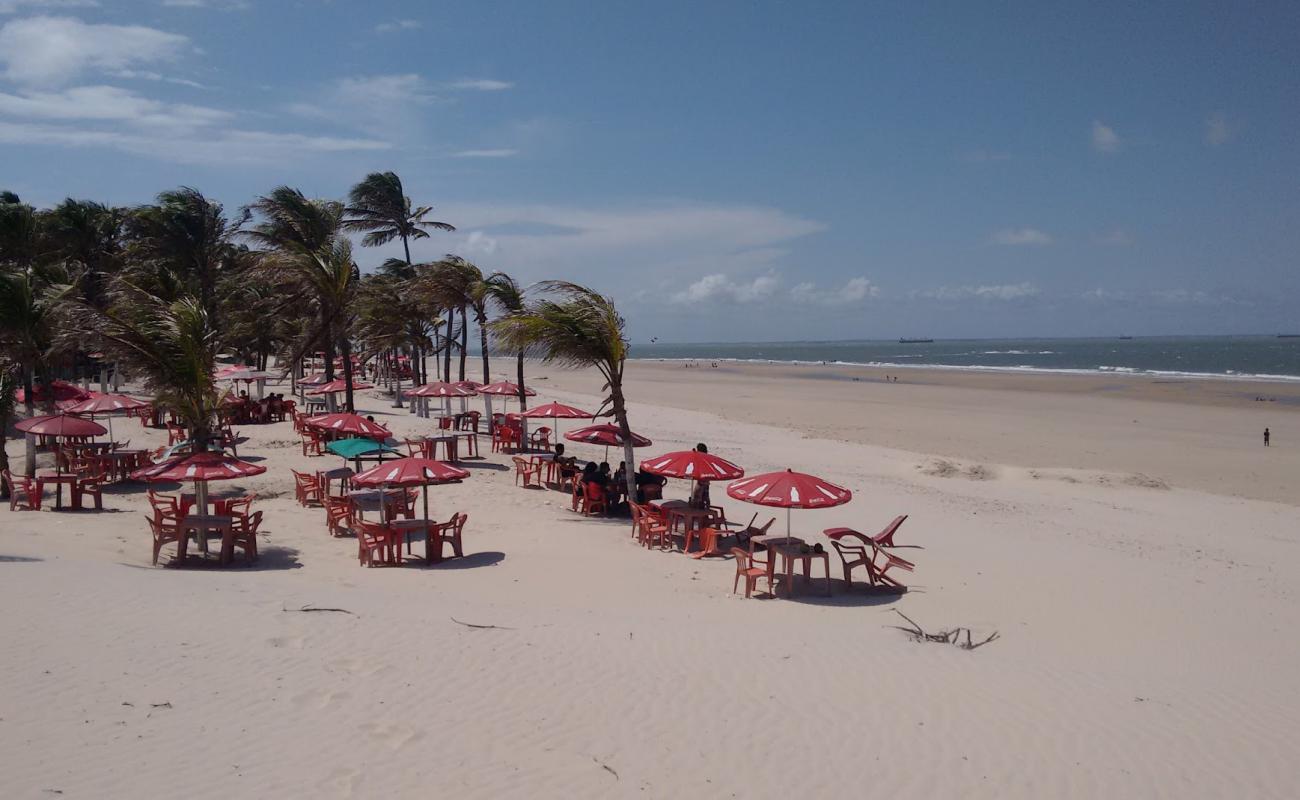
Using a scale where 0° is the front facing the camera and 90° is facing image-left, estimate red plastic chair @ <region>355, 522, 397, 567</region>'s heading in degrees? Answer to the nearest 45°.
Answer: approximately 225°

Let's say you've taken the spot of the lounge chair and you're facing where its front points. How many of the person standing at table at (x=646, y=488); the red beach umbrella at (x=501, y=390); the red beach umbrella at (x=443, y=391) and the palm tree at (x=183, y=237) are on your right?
0

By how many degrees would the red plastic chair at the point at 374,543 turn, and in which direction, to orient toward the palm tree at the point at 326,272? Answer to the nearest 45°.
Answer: approximately 45° to its left

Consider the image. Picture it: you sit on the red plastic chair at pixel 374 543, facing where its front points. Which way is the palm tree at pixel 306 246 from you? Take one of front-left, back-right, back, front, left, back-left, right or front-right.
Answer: front-left

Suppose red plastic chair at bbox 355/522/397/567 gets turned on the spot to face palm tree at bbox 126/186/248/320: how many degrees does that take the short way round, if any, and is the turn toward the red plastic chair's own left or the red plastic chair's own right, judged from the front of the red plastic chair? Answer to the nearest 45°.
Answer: approximately 45° to the red plastic chair's own left

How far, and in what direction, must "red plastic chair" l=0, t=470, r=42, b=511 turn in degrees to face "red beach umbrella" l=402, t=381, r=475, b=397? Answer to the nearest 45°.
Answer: approximately 45° to its left

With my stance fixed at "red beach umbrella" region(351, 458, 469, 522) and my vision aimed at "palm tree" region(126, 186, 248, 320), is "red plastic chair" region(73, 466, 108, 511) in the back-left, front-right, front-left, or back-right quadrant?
front-left

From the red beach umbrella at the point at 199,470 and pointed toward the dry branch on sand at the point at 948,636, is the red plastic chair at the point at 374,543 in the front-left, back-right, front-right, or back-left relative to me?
front-left

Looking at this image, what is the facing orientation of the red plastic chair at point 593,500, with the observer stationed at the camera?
facing away from the viewer and to the right of the viewer

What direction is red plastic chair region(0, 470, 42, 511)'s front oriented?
to the viewer's right

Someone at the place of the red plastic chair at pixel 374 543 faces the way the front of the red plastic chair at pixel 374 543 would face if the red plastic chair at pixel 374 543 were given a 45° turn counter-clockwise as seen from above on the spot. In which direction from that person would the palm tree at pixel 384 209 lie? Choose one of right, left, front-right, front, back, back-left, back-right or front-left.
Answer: front
